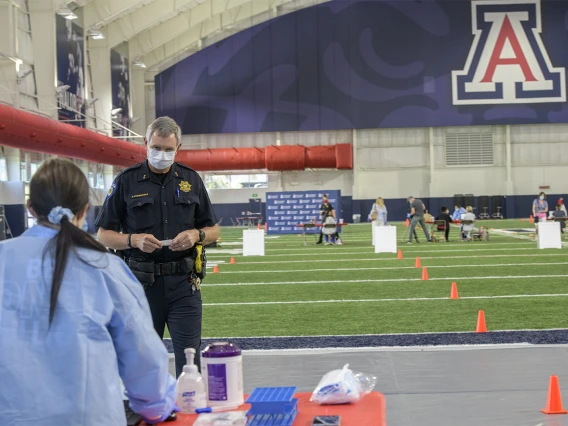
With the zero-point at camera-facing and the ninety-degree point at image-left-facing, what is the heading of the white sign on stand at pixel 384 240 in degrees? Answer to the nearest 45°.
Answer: approximately 0°

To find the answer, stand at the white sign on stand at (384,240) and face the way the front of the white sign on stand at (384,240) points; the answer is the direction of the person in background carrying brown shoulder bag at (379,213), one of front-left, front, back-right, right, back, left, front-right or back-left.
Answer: back

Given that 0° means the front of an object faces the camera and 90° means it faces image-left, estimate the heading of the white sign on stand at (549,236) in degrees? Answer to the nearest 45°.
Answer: approximately 0°

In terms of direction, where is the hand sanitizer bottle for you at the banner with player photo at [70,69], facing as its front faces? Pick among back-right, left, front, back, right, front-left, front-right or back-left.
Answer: front-right

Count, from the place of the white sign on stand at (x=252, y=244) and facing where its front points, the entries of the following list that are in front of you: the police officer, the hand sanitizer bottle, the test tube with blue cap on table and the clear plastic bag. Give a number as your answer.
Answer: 4

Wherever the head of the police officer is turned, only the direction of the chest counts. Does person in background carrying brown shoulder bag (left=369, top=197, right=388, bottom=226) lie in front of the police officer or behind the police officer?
behind

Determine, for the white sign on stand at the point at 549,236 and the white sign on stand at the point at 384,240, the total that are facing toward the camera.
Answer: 2

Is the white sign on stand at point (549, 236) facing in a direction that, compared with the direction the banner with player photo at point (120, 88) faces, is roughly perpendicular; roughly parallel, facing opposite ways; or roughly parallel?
roughly perpendicular

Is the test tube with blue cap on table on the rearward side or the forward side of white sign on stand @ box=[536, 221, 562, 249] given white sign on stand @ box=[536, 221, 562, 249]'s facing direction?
on the forward side

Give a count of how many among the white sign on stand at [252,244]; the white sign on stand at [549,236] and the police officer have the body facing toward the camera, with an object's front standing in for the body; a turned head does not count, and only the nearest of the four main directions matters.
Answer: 3
